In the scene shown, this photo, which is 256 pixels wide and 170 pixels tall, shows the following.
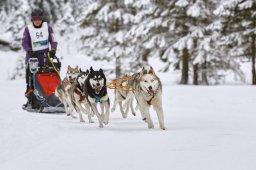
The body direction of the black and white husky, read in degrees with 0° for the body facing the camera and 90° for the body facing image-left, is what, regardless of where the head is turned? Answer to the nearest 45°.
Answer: approximately 0°

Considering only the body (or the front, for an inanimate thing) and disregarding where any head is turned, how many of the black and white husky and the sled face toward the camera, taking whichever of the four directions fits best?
2

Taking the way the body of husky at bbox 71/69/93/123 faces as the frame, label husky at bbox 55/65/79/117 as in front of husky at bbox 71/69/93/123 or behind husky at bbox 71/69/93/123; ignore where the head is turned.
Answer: behind

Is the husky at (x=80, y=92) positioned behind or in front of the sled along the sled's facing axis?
in front

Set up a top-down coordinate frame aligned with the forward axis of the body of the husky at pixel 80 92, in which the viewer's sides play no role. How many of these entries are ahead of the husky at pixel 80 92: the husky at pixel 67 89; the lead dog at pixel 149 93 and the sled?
1

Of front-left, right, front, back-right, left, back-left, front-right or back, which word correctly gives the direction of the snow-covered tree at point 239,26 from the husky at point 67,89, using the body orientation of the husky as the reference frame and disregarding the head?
left

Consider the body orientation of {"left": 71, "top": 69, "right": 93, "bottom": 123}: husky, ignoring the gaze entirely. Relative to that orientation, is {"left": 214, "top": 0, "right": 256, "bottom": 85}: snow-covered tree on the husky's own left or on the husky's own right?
on the husky's own left

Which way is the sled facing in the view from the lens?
facing the viewer

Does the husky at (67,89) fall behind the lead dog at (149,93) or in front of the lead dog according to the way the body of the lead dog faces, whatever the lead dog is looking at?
behind

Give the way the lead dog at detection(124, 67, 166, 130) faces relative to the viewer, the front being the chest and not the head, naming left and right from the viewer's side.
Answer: facing the viewer and to the right of the viewer

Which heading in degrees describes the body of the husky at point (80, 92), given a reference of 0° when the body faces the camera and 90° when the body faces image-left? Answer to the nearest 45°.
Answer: approximately 315°
